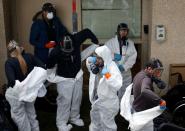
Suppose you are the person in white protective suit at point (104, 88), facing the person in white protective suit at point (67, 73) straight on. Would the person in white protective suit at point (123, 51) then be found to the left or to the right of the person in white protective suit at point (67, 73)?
right

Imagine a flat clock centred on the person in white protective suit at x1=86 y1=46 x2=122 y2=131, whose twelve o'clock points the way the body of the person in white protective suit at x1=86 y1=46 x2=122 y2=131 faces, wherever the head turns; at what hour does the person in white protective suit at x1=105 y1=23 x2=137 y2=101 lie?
the person in white protective suit at x1=105 y1=23 x2=137 y2=101 is roughly at 5 o'clock from the person in white protective suit at x1=86 y1=46 x2=122 y2=131.

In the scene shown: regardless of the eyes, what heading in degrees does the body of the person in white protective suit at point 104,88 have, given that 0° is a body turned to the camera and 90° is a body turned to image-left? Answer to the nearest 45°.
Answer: approximately 45°

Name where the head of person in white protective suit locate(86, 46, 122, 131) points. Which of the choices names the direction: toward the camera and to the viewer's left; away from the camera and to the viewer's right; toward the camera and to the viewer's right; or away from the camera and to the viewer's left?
toward the camera and to the viewer's left

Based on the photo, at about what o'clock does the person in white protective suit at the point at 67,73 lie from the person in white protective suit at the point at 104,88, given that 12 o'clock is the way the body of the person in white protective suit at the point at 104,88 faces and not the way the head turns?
the person in white protective suit at the point at 67,73 is roughly at 3 o'clock from the person in white protective suit at the point at 104,88.

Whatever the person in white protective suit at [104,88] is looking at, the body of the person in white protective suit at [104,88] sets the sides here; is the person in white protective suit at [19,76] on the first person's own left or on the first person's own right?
on the first person's own right
